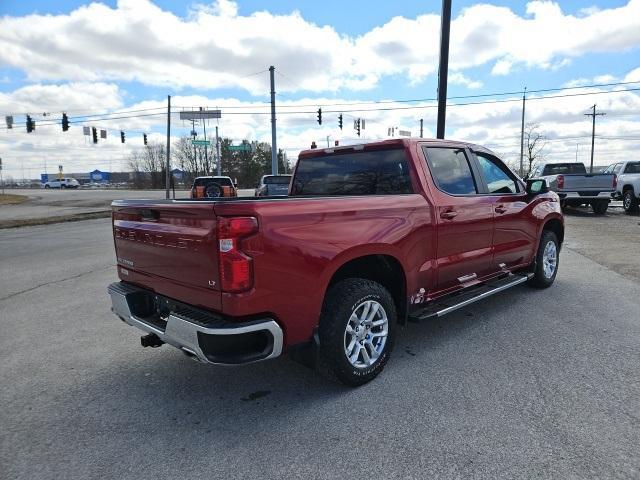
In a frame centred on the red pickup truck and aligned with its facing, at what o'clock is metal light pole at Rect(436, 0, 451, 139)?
The metal light pole is roughly at 11 o'clock from the red pickup truck.

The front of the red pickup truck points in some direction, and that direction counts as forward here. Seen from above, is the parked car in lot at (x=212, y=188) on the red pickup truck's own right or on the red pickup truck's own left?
on the red pickup truck's own left

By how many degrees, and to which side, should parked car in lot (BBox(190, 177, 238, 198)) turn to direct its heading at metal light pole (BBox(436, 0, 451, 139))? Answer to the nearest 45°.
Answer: approximately 135° to its right

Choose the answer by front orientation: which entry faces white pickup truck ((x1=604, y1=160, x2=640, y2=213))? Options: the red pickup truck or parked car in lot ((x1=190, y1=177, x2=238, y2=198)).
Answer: the red pickup truck

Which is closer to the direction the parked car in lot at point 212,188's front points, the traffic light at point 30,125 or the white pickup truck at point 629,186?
the traffic light

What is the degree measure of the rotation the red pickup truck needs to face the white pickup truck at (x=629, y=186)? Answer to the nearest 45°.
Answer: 0° — it already faces it

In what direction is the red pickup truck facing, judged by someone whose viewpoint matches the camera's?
facing away from the viewer and to the right of the viewer

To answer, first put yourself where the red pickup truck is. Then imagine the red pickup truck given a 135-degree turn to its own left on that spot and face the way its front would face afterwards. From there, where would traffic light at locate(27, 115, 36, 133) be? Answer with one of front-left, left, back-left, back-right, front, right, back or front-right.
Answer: front-right

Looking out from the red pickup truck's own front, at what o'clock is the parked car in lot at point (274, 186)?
The parked car in lot is roughly at 10 o'clock from the red pickup truck.

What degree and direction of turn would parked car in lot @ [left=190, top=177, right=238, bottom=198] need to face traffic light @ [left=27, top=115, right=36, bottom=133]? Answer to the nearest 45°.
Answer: approximately 45° to its left

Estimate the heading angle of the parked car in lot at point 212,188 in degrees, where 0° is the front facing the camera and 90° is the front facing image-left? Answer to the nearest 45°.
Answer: approximately 180°
